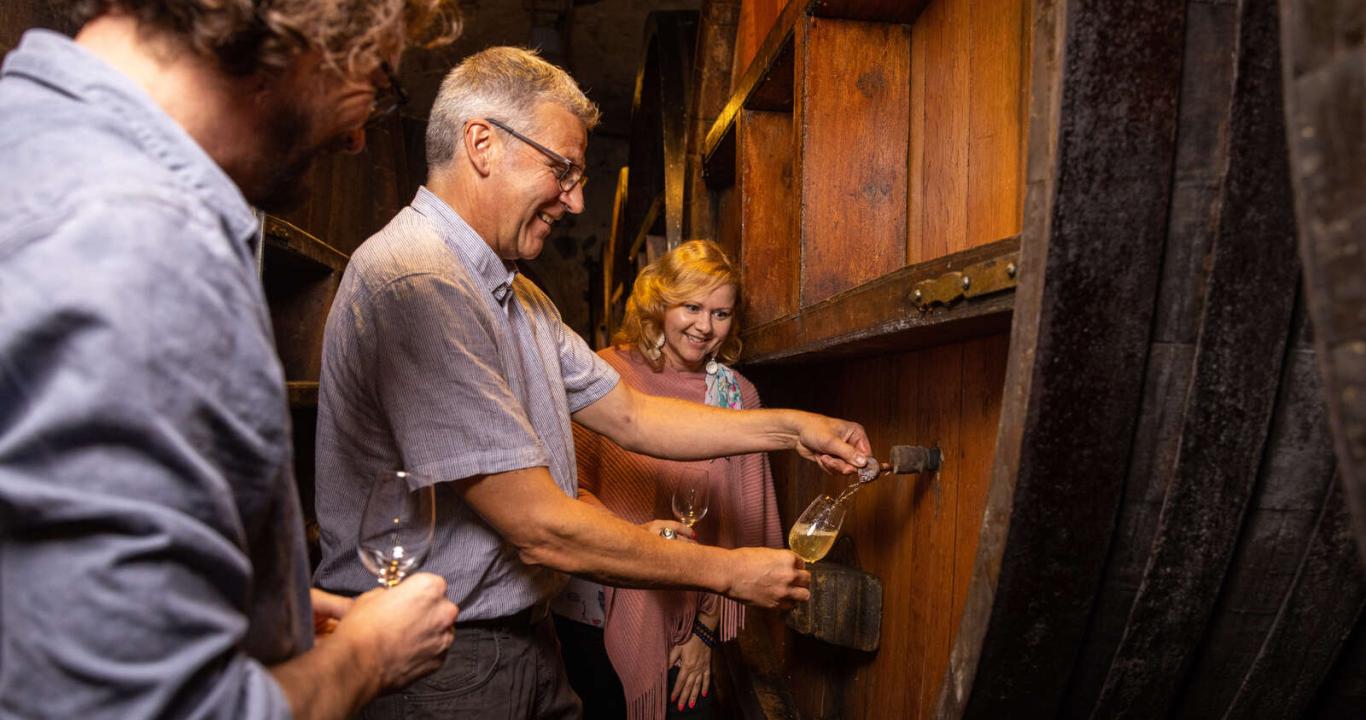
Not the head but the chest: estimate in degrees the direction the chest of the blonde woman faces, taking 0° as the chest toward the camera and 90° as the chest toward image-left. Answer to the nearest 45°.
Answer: approximately 315°

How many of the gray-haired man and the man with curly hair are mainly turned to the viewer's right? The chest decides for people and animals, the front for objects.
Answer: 2

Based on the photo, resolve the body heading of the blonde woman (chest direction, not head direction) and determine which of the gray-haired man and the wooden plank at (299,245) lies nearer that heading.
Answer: the gray-haired man

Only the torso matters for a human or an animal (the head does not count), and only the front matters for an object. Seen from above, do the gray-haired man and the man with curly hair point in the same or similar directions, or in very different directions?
same or similar directions

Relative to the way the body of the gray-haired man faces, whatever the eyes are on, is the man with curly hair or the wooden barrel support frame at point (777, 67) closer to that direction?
the wooden barrel support frame

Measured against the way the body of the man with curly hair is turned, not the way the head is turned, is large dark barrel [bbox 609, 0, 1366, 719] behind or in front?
in front

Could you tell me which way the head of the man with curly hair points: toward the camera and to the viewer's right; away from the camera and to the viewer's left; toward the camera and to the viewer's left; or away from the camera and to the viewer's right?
away from the camera and to the viewer's right

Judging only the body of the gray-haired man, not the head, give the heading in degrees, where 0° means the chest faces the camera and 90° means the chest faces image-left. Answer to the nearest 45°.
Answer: approximately 270°

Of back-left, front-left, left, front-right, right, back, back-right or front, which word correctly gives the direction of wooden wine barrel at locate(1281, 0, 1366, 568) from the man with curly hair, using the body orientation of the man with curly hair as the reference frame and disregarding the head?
front-right

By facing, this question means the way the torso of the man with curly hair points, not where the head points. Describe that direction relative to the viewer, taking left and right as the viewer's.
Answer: facing to the right of the viewer

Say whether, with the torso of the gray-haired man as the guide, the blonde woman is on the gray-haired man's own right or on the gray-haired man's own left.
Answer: on the gray-haired man's own left

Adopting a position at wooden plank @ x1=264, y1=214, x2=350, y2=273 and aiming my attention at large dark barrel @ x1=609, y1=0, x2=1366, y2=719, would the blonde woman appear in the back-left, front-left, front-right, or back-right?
front-left

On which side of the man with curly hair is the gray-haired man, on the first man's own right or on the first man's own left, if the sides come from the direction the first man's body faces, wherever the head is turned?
on the first man's own left
